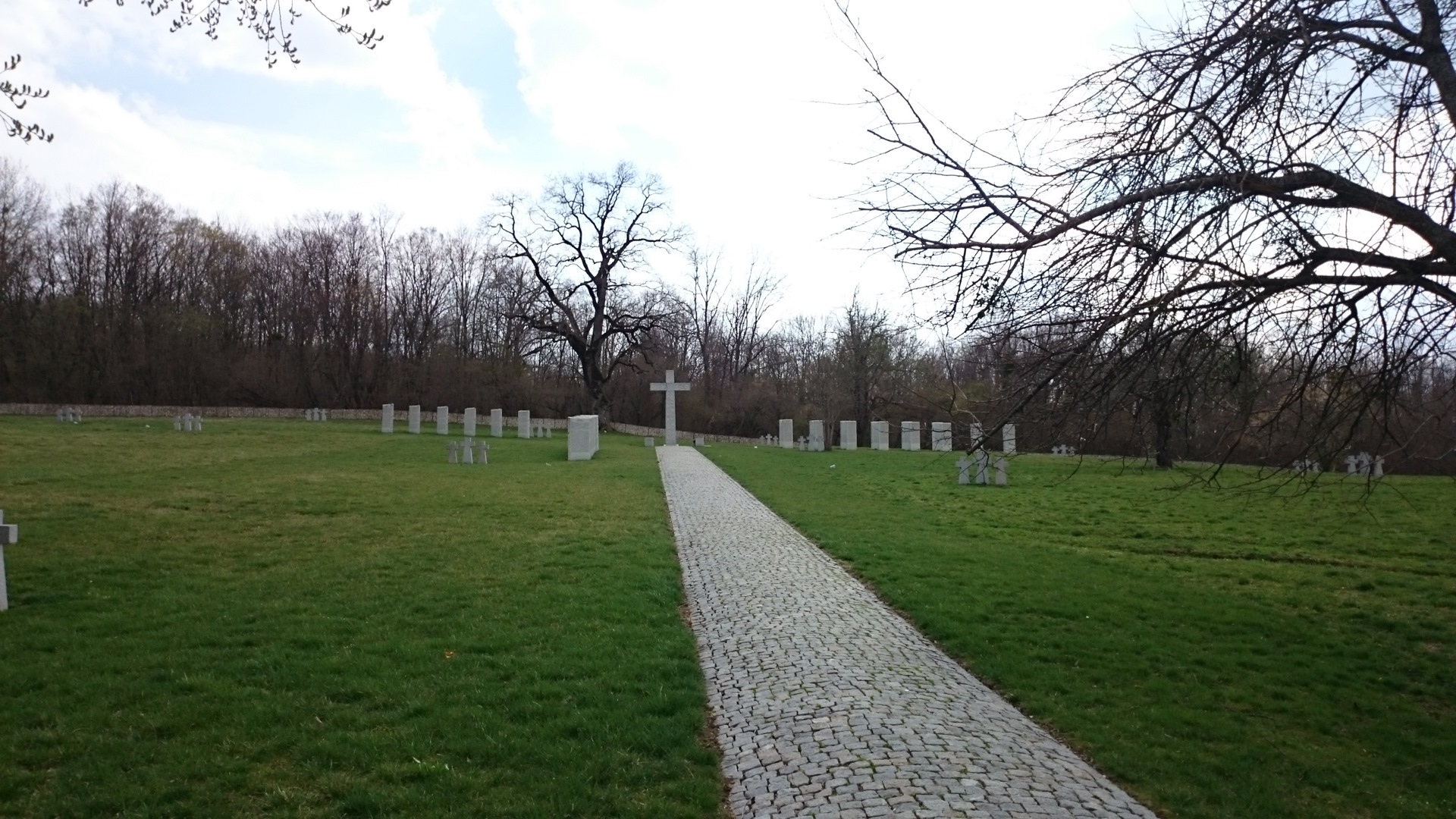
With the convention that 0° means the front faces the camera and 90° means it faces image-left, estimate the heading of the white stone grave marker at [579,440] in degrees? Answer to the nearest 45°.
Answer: approximately 0°

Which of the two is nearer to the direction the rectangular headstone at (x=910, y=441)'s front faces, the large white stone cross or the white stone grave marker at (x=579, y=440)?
the white stone grave marker

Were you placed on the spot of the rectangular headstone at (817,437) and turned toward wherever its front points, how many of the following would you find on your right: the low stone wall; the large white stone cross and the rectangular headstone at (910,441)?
2

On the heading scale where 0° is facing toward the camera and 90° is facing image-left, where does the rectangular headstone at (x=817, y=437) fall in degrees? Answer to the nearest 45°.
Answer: approximately 0°

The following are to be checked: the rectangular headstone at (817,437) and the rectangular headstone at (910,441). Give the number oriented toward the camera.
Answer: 2

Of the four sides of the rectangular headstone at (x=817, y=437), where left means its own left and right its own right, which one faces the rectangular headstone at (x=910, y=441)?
left

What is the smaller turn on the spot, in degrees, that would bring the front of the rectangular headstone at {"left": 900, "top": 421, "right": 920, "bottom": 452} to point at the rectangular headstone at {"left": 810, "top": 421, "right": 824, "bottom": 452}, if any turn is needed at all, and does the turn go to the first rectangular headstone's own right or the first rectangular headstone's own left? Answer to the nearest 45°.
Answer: approximately 90° to the first rectangular headstone's own right

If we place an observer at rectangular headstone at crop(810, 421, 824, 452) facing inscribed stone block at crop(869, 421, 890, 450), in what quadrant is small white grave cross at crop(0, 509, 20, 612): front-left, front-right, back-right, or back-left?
back-right
